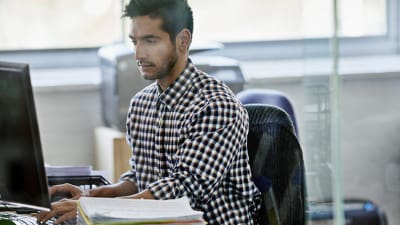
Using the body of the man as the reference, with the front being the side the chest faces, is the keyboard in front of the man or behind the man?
in front

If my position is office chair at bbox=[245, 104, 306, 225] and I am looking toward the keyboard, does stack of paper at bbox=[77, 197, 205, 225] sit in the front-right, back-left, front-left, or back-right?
front-left

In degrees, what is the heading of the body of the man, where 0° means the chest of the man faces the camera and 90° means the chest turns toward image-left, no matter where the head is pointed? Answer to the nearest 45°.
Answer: approximately 45°

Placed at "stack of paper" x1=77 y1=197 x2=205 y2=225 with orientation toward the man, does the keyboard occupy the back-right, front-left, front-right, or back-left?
front-left

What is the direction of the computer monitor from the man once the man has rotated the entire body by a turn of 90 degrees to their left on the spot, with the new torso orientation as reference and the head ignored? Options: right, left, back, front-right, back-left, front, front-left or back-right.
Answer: right

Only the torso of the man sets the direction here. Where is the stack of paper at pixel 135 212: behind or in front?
in front

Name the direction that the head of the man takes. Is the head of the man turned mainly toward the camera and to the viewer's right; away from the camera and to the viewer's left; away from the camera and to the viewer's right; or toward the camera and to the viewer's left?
toward the camera and to the viewer's left
